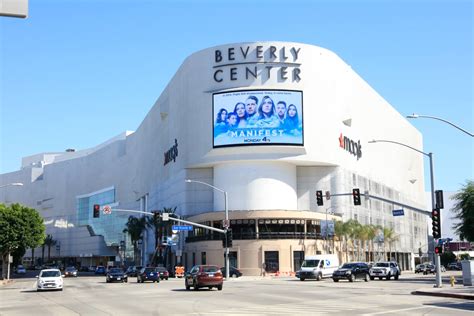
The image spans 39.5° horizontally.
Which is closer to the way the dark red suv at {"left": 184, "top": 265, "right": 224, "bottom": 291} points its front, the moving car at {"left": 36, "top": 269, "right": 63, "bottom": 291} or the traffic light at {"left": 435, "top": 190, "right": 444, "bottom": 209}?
the moving car

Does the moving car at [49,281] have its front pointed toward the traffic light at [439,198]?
no

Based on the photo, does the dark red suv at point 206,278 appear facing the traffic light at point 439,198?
no

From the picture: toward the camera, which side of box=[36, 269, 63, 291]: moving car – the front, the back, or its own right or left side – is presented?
front

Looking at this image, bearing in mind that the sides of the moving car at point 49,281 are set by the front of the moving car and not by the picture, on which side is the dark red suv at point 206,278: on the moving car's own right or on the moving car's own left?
on the moving car's own left
